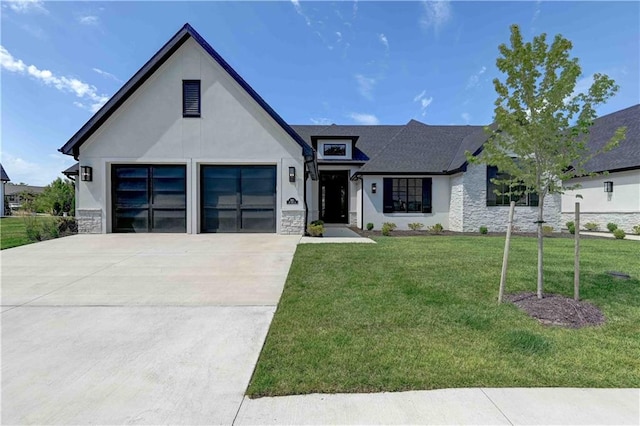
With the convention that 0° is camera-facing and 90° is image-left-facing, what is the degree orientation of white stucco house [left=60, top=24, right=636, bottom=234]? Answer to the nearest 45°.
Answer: approximately 0°

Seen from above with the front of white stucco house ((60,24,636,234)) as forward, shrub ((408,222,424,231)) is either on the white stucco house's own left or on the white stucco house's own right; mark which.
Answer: on the white stucco house's own left

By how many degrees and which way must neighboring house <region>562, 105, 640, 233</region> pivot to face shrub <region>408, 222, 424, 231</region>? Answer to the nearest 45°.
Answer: approximately 45° to its right

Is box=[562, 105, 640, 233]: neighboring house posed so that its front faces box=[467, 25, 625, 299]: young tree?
yes

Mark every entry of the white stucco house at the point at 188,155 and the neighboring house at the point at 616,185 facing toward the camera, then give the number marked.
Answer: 2

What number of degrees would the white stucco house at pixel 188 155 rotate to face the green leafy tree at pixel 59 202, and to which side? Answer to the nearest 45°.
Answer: approximately 135° to its right

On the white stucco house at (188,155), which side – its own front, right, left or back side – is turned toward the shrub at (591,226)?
left
